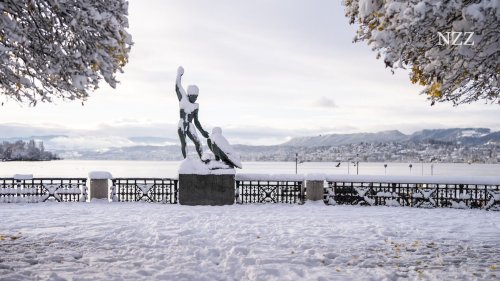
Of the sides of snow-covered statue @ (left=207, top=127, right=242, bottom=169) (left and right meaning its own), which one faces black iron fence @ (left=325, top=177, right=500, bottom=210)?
back

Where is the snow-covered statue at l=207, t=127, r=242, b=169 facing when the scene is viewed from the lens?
facing to the left of the viewer

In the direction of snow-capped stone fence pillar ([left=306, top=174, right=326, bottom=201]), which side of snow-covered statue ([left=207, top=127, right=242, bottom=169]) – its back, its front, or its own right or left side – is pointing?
back

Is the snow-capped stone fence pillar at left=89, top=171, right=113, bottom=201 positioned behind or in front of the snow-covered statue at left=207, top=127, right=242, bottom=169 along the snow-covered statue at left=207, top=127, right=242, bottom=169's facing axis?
in front
